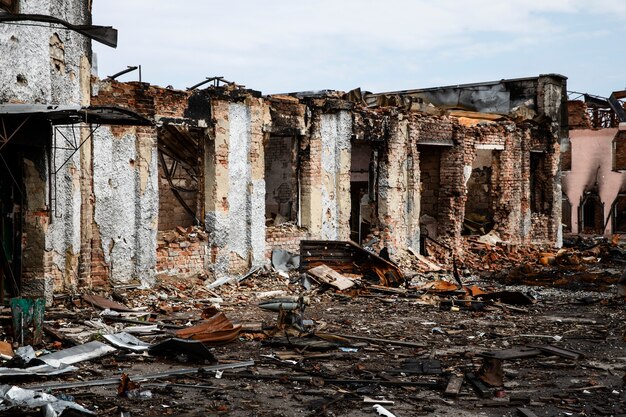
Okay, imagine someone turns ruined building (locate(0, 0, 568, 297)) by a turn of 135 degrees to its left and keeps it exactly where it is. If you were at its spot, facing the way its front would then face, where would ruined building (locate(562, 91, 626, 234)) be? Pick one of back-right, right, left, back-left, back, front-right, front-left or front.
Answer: front-right

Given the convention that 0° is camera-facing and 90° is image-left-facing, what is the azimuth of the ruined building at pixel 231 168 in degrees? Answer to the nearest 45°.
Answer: approximately 315°

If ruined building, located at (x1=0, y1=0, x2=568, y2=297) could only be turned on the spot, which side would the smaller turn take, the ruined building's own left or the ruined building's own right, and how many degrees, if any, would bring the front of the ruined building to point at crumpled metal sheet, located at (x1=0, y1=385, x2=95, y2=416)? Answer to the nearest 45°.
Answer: approximately 45° to the ruined building's own right

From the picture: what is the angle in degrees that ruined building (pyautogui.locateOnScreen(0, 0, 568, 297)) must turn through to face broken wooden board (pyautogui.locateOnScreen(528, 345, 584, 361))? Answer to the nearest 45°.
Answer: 0° — it already faces it

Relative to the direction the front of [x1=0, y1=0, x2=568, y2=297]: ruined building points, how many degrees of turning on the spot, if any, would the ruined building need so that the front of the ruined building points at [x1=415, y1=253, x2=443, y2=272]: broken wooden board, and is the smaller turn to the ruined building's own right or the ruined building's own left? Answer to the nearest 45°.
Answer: approximately 90° to the ruined building's own left

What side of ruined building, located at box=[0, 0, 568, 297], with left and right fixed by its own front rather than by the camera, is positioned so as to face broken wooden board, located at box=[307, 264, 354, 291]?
front

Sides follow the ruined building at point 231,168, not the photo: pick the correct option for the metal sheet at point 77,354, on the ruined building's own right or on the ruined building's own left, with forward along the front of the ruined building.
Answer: on the ruined building's own right

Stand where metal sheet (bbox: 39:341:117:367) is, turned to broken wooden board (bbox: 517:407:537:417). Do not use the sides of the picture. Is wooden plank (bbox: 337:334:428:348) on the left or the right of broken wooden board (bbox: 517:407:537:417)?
left

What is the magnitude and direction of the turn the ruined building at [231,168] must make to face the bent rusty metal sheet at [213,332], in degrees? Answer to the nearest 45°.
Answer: approximately 45° to its right
